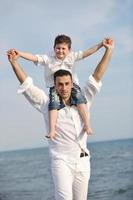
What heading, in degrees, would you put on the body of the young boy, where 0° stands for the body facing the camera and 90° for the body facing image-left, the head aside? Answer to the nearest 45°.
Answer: approximately 0°
